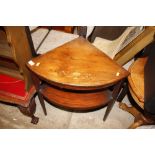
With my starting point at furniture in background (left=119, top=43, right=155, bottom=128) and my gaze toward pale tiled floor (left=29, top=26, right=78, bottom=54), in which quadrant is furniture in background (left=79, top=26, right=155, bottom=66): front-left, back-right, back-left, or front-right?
front-right

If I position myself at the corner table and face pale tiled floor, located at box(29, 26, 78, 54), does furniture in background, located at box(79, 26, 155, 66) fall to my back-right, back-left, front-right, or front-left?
front-right

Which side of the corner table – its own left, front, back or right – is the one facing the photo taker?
front

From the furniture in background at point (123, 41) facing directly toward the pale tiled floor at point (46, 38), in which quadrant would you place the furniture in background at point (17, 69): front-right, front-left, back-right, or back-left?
front-left
